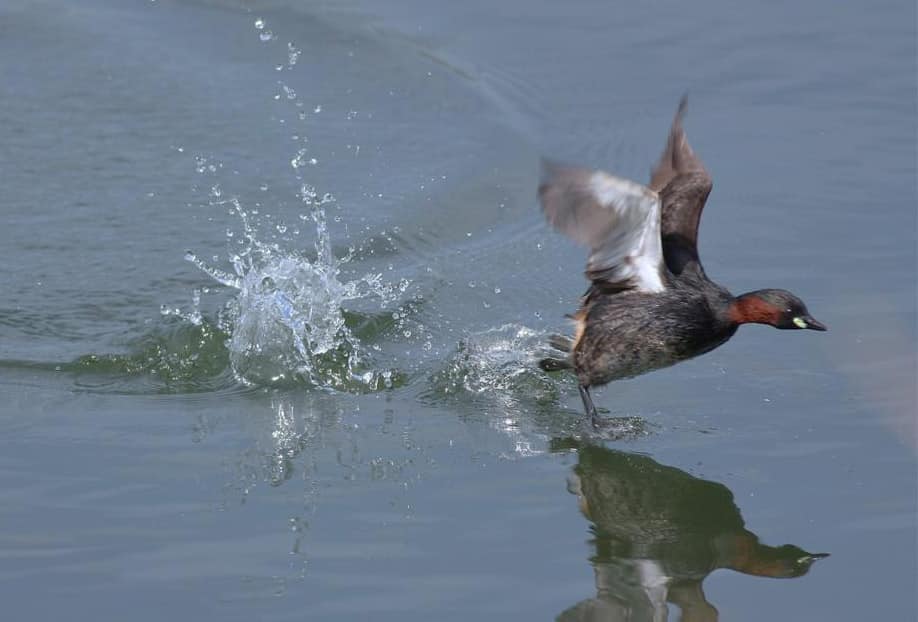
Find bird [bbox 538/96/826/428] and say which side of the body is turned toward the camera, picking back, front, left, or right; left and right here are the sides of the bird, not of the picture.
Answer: right

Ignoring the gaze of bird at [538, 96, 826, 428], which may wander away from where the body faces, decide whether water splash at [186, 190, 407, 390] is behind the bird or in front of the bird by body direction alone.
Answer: behind
